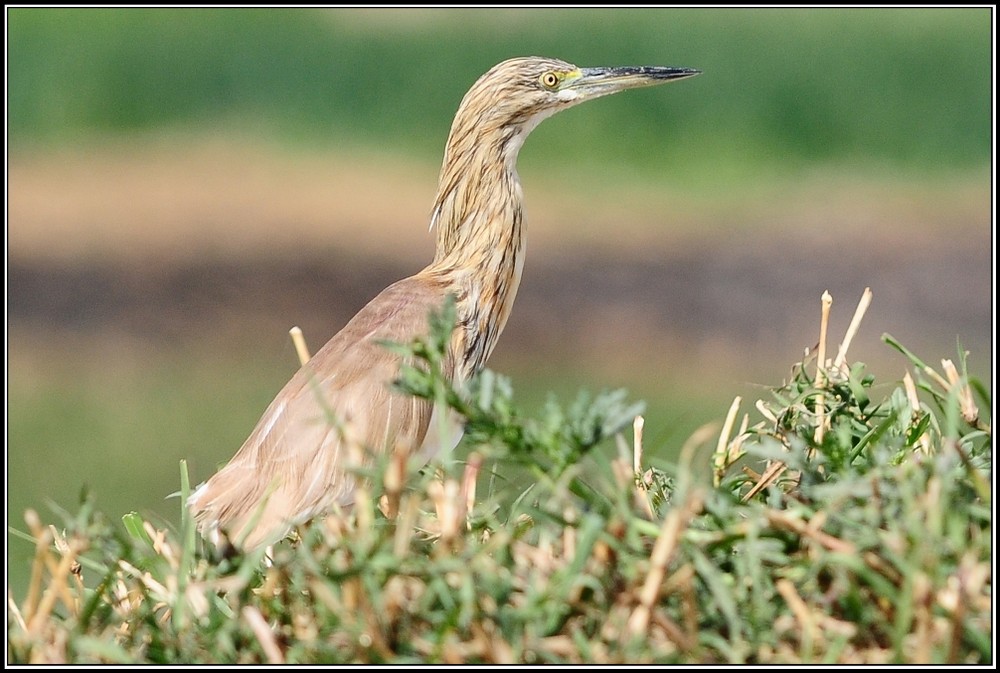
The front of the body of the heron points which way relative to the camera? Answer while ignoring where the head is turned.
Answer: to the viewer's right

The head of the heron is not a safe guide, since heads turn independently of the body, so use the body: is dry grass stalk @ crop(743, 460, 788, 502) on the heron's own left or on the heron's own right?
on the heron's own right

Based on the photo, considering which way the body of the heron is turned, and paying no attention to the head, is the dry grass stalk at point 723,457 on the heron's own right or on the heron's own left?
on the heron's own right
